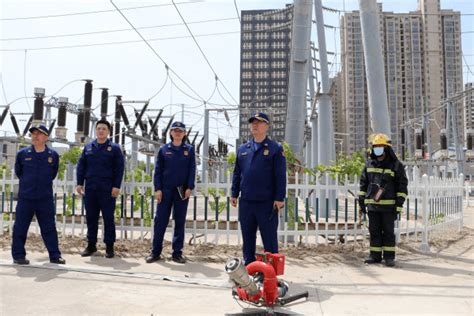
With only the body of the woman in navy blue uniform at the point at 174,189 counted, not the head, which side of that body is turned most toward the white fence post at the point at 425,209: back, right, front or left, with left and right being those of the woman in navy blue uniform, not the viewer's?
left

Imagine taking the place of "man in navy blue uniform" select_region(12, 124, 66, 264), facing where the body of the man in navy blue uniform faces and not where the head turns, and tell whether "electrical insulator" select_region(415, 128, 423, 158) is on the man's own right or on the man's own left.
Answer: on the man's own left

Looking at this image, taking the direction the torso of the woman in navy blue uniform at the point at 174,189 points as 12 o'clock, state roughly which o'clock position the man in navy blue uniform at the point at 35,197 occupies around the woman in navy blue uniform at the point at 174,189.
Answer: the man in navy blue uniform at the point at 35,197 is roughly at 3 o'clock from the woman in navy blue uniform at the point at 174,189.

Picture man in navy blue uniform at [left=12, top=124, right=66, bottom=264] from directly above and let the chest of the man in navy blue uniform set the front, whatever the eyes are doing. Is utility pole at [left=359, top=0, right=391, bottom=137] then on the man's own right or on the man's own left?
on the man's own left

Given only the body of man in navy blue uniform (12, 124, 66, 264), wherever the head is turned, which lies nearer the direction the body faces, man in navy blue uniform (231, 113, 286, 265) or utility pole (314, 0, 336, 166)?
the man in navy blue uniform

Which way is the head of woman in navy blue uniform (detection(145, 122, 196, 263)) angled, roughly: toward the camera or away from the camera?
toward the camera

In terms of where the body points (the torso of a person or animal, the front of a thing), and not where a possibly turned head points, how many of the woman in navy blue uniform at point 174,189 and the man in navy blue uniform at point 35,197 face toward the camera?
2

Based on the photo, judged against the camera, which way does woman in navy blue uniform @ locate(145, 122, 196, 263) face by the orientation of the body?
toward the camera

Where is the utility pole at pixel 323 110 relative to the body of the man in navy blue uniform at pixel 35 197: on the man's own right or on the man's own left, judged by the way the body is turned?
on the man's own left

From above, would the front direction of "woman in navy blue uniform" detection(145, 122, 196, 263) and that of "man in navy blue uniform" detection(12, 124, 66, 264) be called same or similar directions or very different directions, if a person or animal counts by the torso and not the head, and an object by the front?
same or similar directions

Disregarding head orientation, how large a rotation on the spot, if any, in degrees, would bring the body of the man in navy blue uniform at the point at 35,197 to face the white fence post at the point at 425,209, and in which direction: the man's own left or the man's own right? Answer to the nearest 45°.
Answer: approximately 90° to the man's own left
